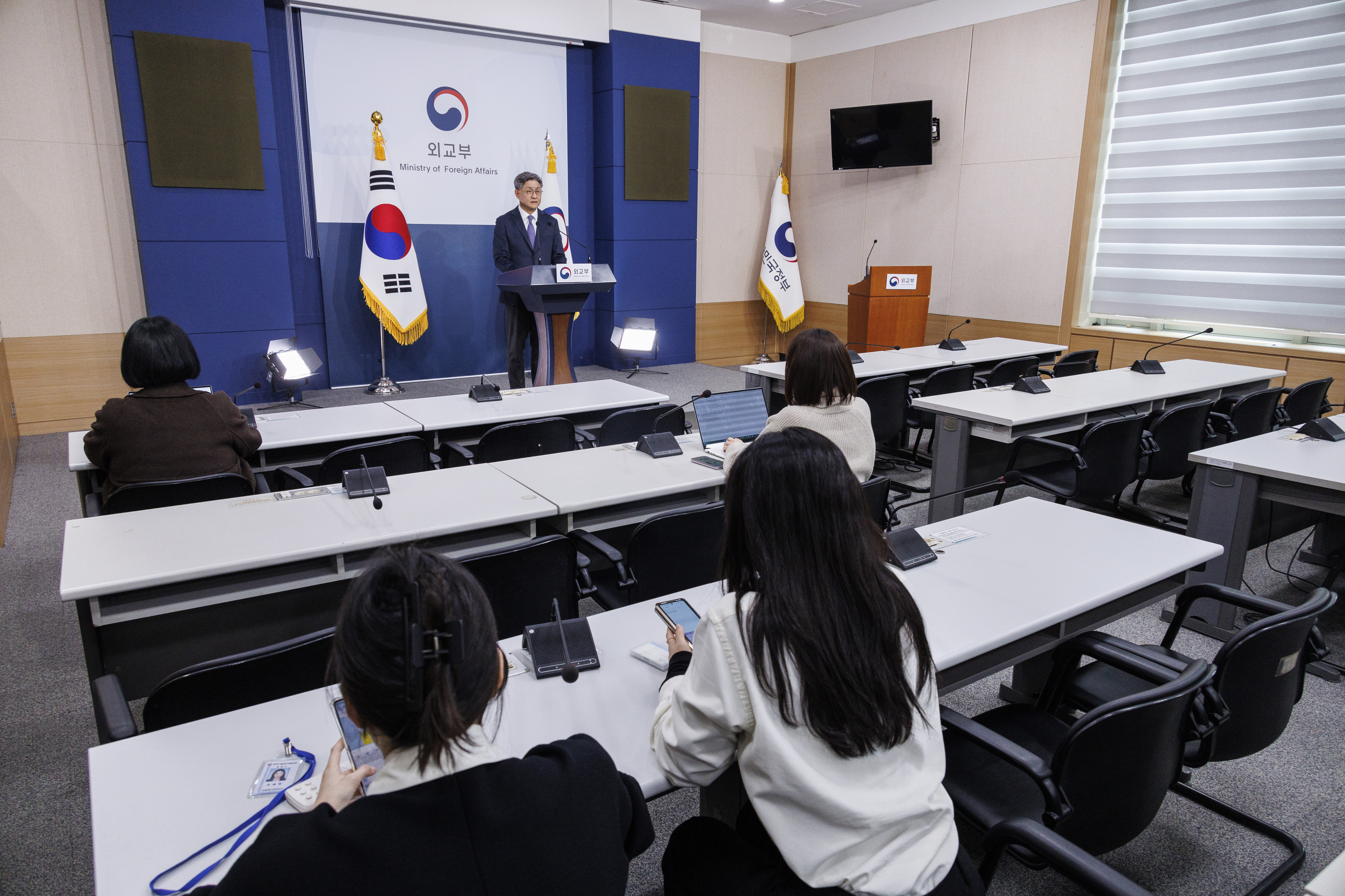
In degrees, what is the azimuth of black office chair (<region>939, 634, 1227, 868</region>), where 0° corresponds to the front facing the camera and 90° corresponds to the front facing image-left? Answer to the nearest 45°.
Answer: approximately 135°

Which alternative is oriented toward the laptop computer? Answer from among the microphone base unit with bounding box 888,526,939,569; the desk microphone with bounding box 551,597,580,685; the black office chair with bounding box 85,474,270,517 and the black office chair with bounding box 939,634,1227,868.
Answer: the black office chair with bounding box 939,634,1227,868

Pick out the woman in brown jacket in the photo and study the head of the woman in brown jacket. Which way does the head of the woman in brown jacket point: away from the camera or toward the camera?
away from the camera

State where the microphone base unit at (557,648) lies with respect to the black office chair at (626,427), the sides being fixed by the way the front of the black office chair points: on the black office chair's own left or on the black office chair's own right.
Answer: on the black office chair's own left

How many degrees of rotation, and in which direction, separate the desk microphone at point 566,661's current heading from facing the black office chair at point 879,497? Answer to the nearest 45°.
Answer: approximately 135° to its left

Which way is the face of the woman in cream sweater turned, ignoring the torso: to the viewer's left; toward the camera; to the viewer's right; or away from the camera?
away from the camera

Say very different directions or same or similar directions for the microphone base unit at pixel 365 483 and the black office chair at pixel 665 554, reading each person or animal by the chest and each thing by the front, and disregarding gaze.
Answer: very different directions

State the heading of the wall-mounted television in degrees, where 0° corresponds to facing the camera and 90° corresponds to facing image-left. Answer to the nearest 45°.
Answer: approximately 45°

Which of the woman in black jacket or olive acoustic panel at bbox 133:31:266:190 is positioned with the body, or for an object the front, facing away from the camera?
the woman in black jacket

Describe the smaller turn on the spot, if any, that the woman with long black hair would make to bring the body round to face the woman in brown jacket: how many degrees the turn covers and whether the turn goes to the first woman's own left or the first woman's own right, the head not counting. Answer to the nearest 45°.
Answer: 0° — they already face them

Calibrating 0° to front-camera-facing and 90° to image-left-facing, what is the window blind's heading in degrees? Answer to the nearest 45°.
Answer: approximately 45°

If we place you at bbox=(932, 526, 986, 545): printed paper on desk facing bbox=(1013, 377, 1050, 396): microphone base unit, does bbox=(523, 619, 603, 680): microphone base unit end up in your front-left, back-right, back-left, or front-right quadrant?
back-left

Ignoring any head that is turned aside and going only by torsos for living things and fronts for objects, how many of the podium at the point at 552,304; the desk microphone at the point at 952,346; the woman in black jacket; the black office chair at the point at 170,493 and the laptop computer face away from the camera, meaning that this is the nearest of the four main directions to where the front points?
2

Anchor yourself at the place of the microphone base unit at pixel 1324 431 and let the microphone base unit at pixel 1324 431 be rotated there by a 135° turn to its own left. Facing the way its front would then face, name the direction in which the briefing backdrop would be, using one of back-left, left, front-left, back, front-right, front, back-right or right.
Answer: left

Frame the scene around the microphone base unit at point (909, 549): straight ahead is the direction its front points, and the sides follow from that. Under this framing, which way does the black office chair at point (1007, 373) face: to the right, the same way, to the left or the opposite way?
the opposite way

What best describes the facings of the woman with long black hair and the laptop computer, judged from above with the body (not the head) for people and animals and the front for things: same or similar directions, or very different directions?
very different directions

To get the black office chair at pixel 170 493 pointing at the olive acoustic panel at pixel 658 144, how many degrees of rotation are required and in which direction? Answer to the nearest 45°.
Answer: approximately 45° to its right

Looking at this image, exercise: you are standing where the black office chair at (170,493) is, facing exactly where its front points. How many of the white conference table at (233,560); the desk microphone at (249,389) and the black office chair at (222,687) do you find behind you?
2

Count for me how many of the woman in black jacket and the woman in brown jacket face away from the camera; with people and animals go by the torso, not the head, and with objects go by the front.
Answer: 2
